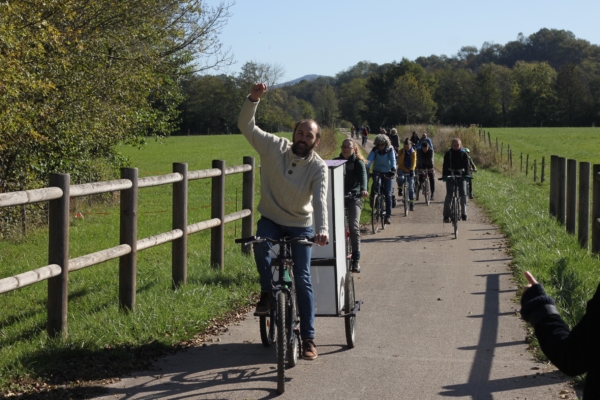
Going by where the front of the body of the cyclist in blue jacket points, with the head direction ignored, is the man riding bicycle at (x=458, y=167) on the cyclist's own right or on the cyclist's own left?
on the cyclist's own left

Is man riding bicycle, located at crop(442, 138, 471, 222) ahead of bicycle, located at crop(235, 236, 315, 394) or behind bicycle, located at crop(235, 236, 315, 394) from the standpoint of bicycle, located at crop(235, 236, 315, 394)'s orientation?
behind

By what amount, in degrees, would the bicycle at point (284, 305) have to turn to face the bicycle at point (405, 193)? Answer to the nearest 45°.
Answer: approximately 180°

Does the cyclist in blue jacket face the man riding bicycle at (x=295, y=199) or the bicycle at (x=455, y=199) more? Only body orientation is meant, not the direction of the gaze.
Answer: the man riding bicycle

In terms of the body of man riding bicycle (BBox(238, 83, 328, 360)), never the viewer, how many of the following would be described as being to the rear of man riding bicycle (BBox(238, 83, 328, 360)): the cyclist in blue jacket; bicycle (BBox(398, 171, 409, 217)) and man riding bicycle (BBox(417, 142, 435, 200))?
3

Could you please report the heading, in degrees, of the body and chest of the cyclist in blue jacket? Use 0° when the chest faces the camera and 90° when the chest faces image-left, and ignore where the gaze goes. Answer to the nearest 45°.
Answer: approximately 0°

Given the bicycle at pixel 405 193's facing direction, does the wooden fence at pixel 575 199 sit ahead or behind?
ahead

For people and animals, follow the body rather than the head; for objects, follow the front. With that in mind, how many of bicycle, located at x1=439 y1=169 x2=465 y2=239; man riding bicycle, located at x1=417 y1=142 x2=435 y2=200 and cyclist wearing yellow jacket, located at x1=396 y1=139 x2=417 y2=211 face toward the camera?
3

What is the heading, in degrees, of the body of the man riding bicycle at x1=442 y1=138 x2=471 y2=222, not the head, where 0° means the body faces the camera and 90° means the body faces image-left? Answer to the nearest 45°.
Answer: approximately 0°

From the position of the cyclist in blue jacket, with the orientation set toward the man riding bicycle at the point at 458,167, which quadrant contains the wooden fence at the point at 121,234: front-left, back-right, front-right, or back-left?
back-right
